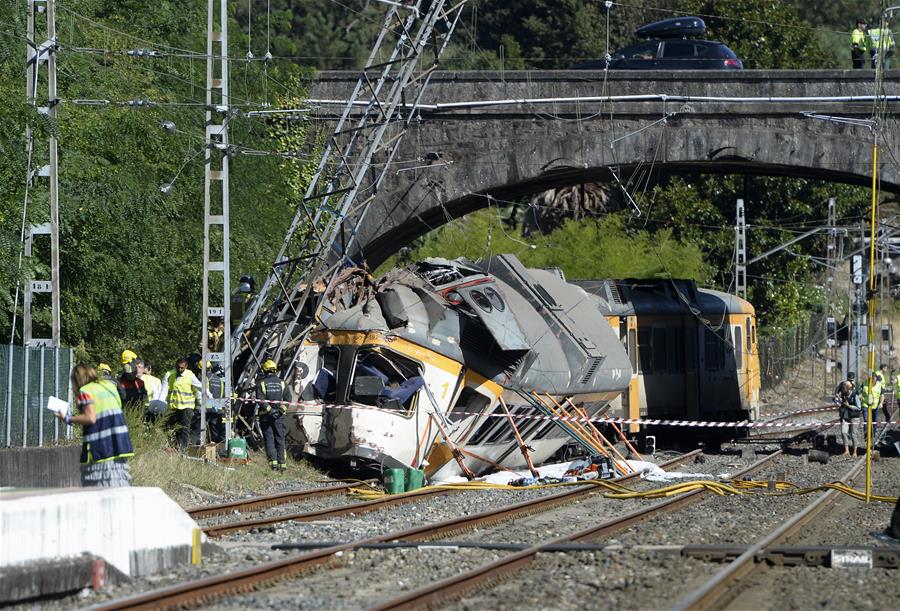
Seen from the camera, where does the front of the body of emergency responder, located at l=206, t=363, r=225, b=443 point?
away from the camera

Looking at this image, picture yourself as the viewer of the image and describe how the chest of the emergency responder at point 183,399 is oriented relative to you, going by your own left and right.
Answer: facing the viewer

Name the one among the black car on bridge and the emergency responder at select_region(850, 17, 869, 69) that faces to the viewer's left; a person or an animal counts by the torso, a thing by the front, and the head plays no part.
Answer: the black car on bridge

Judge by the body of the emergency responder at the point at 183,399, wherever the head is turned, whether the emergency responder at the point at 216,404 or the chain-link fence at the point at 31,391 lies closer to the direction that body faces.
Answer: the chain-link fence

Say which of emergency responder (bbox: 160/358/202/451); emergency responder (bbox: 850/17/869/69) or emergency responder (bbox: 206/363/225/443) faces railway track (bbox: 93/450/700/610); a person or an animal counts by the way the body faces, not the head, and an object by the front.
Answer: emergency responder (bbox: 160/358/202/451)

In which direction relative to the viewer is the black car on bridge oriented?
to the viewer's left

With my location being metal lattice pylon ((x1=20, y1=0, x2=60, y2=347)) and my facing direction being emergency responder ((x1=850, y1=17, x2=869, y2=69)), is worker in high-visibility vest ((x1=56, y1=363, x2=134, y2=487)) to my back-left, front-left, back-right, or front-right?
back-right

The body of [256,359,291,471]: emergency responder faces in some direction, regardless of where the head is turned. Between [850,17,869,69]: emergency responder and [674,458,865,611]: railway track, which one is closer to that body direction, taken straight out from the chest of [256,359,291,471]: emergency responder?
the emergency responder

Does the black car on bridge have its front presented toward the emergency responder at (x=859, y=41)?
no

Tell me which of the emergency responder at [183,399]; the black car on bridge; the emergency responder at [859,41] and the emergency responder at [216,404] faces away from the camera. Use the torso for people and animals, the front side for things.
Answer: the emergency responder at [216,404]

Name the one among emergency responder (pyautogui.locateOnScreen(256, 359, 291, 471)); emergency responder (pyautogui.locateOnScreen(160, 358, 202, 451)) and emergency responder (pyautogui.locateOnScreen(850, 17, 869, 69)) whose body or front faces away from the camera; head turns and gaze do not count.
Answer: emergency responder (pyautogui.locateOnScreen(256, 359, 291, 471))

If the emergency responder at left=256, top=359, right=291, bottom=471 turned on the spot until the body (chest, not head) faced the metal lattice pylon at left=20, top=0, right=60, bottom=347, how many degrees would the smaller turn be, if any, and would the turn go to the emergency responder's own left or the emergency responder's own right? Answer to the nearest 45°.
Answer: approximately 90° to the emergency responder's own left

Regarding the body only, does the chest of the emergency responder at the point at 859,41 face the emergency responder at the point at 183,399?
no
